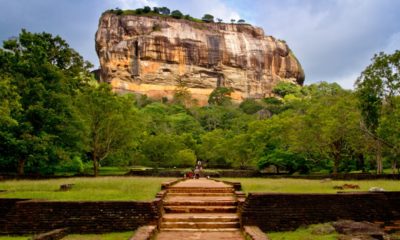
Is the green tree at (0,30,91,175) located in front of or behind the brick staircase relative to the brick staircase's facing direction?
behind

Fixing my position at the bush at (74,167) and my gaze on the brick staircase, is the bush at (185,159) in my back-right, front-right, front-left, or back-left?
back-left

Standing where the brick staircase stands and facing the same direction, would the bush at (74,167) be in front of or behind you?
behind

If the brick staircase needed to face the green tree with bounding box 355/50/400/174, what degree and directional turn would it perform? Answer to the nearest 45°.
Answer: approximately 135° to its left

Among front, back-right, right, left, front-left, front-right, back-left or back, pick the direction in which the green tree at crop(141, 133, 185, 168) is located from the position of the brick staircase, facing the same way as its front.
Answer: back

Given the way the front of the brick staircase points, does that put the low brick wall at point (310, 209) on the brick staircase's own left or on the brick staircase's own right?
on the brick staircase's own left

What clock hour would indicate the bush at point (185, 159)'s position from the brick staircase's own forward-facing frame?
The bush is roughly at 6 o'clock from the brick staircase.

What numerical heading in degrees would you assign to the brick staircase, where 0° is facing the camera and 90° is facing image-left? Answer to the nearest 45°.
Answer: approximately 0°

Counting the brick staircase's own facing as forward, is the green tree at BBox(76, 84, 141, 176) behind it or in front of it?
behind
